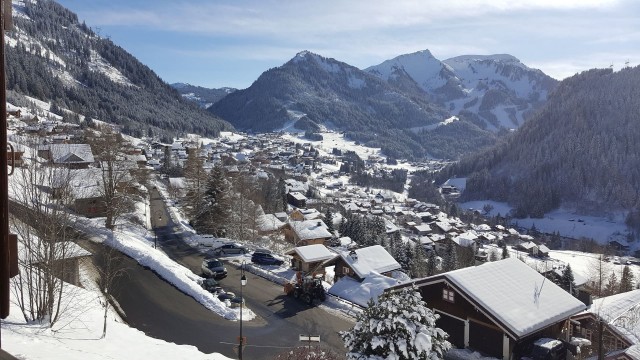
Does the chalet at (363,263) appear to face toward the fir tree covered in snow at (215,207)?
no

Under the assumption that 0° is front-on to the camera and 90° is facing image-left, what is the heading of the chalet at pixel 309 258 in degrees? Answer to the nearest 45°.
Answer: approximately 45°

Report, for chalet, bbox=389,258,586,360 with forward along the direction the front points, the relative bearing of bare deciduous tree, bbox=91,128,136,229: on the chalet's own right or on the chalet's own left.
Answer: on the chalet's own right

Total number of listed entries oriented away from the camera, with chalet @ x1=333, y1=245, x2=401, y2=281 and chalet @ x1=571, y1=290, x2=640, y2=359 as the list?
0

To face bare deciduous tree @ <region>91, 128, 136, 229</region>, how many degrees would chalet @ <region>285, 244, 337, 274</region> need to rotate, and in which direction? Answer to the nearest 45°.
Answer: approximately 45° to its right

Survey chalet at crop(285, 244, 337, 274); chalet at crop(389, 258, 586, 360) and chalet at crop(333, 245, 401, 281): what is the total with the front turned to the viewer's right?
0

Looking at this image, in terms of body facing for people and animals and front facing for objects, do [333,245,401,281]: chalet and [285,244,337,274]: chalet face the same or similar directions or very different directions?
same or similar directions

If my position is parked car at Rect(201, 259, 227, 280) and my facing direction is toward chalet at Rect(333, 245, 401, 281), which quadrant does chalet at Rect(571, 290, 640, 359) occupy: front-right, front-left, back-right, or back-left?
front-right

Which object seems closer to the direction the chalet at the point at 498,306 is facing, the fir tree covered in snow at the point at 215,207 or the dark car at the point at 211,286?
the dark car

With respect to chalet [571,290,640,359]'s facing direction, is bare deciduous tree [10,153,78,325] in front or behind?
in front

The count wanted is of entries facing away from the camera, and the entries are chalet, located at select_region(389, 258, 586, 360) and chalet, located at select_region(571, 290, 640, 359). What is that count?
0

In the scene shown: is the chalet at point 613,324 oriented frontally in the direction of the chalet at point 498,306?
yes

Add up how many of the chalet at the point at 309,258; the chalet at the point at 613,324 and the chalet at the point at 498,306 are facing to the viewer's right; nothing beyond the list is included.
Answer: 0

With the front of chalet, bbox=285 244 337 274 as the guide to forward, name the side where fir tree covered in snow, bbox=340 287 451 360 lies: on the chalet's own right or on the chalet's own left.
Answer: on the chalet's own left

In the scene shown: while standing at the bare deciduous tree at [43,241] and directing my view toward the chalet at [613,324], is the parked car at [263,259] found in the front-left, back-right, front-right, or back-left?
front-left

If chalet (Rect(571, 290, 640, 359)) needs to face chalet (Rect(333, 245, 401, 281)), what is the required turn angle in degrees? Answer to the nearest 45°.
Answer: approximately 45° to its right

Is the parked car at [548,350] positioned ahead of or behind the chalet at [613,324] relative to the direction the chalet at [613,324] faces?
ahead

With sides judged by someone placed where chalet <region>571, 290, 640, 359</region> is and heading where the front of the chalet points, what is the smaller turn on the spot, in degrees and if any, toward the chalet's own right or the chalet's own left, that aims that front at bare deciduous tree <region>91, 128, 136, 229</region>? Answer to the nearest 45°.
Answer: approximately 45° to the chalet's own right

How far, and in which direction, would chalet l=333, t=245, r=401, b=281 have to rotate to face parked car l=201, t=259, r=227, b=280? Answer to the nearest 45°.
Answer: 0° — it already faces it

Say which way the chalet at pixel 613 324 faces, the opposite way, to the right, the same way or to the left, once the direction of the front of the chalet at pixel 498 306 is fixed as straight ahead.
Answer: the same way

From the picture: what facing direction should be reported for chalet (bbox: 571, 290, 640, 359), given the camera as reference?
facing the viewer and to the left of the viewer
